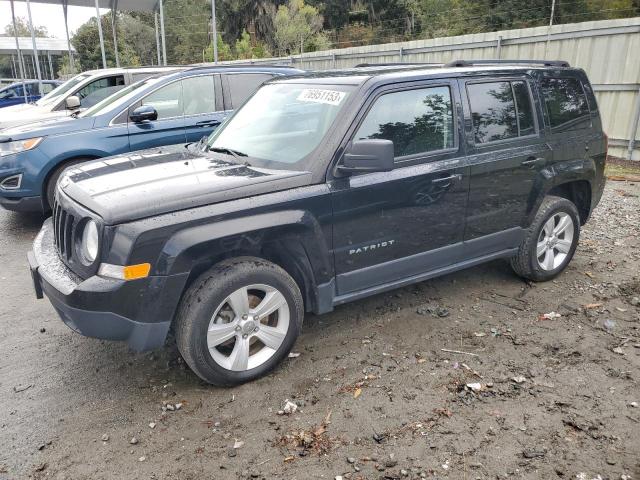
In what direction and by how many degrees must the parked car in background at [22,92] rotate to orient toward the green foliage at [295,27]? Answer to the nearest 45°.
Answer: approximately 135° to its right

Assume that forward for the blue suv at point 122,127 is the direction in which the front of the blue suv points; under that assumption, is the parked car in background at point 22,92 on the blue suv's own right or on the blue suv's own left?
on the blue suv's own right

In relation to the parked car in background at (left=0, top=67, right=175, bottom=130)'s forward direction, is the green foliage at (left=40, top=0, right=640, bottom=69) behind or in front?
behind

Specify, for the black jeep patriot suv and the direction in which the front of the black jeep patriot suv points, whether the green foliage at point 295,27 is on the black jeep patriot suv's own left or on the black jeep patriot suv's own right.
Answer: on the black jeep patriot suv's own right

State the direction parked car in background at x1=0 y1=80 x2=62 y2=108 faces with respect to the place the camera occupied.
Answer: facing to the left of the viewer

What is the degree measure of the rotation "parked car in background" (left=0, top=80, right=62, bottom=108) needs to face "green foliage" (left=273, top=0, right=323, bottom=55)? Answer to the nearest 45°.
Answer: approximately 135° to its right

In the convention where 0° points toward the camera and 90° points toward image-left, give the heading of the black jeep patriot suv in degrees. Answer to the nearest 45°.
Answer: approximately 45°

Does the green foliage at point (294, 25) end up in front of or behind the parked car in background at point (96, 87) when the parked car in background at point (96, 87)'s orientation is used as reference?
behind

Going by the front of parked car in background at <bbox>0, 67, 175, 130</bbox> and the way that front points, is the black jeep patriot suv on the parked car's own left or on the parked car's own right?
on the parked car's own left

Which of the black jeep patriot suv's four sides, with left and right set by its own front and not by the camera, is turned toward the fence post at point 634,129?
back

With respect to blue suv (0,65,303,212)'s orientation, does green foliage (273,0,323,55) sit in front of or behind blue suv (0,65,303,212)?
behind

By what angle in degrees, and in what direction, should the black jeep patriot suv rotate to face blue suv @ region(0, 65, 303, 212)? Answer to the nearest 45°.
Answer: approximately 90° to its right
